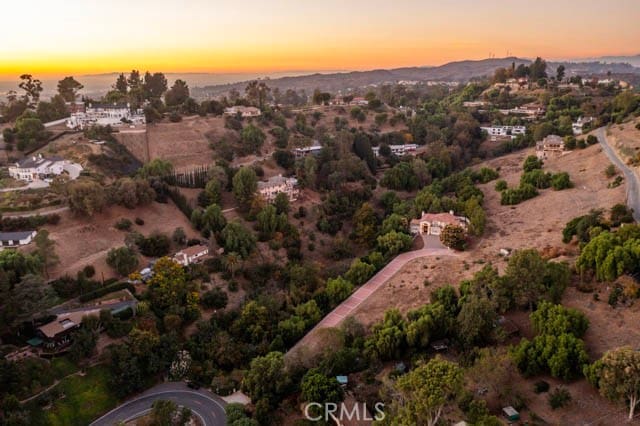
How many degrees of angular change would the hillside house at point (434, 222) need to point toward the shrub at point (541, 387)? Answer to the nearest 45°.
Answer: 0° — it already faces it

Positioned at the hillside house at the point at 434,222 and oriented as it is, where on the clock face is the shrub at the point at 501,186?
The shrub is roughly at 7 o'clock from the hillside house.

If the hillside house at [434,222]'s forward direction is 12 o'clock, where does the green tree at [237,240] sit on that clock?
The green tree is roughly at 2 o'clock from the hillside house.

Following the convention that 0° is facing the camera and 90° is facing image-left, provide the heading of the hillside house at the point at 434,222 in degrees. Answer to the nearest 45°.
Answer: approximately 0°

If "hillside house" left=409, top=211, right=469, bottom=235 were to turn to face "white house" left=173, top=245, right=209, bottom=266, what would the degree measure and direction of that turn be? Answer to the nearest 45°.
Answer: approximately 45° to its right

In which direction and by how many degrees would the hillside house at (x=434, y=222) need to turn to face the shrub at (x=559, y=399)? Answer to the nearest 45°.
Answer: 0° — it already faces it

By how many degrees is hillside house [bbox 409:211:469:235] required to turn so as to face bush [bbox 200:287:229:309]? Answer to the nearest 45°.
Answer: approximately 45° to its right

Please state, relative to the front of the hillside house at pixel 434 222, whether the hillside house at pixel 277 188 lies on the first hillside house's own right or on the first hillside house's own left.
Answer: on the first hillside house's own right
